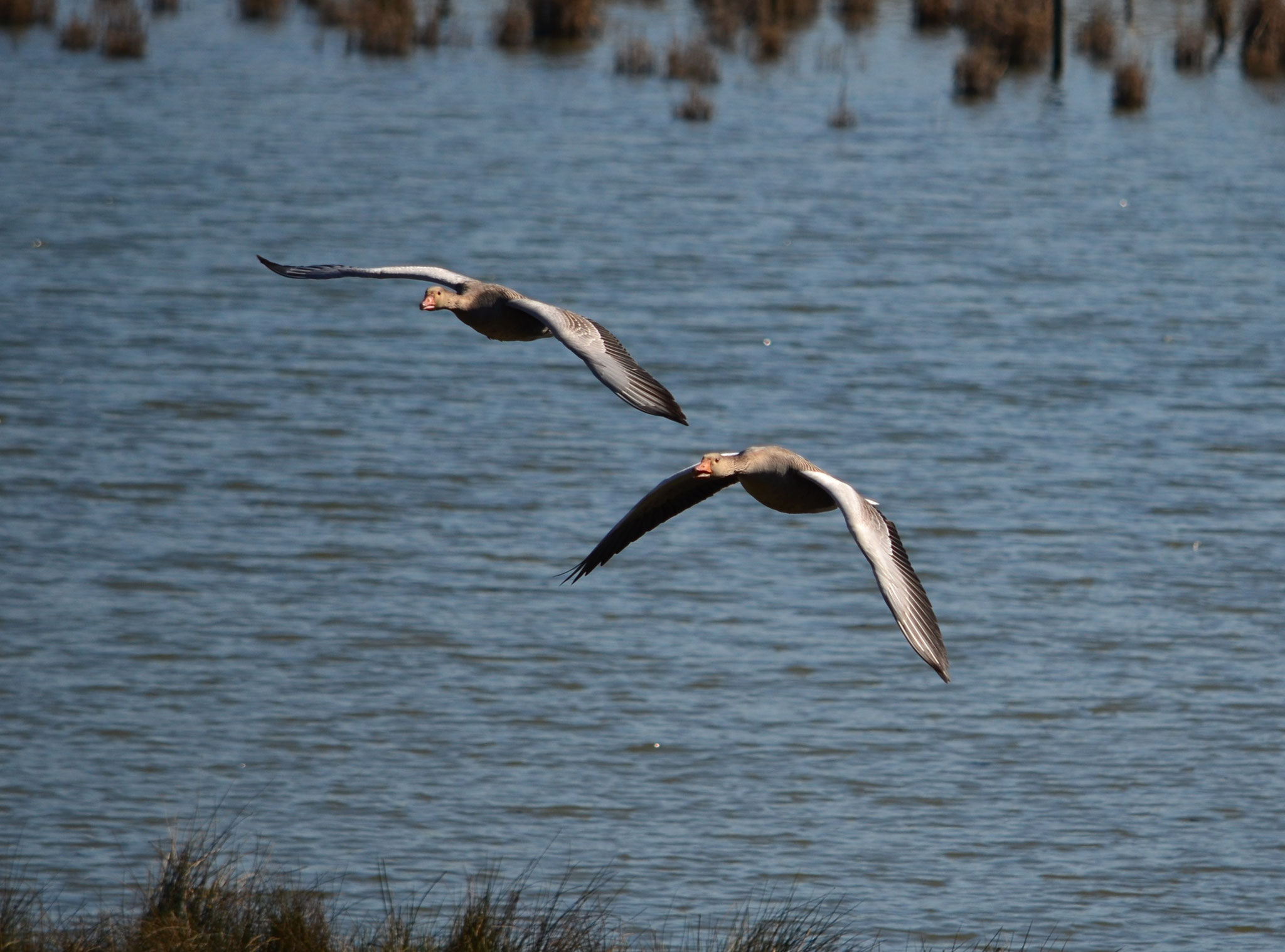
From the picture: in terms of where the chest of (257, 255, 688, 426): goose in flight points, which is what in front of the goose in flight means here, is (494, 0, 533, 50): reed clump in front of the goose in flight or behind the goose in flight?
behind

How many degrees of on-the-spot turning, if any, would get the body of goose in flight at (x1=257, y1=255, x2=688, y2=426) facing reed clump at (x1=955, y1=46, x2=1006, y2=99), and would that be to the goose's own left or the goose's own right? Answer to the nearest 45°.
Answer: approximately 135° to the goose's own right

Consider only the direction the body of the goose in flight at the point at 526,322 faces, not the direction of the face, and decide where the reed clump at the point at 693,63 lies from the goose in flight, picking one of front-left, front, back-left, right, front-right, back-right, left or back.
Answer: back-right

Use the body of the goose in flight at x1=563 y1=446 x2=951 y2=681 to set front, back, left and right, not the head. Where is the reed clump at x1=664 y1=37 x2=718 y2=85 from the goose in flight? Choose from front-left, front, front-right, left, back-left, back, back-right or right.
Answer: back-right

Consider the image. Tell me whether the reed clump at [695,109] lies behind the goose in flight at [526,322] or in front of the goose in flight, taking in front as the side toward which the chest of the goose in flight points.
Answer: behind

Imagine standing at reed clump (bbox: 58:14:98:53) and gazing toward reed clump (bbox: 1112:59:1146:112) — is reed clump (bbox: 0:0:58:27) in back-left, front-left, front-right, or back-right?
back-left

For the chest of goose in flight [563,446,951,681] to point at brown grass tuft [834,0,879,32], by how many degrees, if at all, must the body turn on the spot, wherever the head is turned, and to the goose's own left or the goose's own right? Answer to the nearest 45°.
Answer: approximately 135° to the goose's own right

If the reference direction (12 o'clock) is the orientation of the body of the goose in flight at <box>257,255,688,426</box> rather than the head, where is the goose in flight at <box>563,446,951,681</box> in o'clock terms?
the goose in flight at <box>563,446,951,681</box> is roughly at 8 o'clock from the goose in flight at <box>257,255,688,426</box>.

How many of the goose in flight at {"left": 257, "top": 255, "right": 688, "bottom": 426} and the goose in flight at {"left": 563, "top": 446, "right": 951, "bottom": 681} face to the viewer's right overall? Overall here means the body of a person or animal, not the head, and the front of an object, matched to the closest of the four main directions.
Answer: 0

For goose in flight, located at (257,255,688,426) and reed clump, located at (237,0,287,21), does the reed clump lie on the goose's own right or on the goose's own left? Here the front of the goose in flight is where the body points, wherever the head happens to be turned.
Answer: on the goose's own right

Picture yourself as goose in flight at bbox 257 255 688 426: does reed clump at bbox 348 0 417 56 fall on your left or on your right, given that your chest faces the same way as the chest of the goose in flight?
on your right

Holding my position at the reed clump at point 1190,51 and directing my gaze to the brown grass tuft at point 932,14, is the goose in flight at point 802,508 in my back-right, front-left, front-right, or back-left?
back-left

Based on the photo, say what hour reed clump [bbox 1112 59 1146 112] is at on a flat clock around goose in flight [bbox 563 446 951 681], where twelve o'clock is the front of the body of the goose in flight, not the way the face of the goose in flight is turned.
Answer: The reed clump is roughly at 5 o'clock from the goose in flight.

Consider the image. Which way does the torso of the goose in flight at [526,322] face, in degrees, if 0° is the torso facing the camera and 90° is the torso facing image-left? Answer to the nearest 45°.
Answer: approximately 45°

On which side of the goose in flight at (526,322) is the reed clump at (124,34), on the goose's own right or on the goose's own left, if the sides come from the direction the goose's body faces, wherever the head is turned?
on the goose's own right
